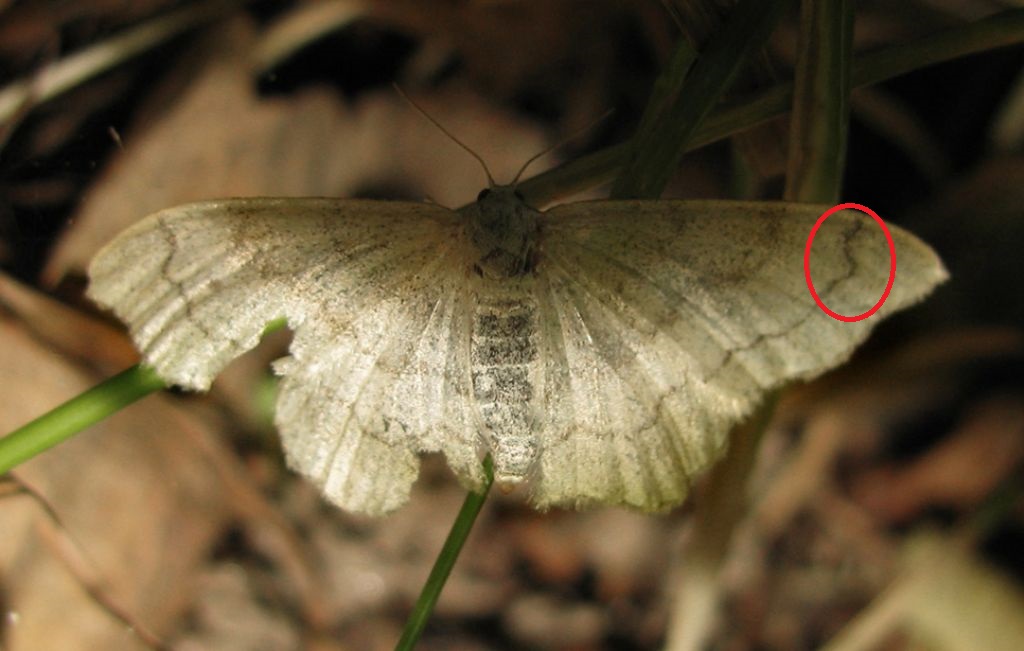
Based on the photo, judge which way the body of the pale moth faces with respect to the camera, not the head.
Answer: away from the camera
